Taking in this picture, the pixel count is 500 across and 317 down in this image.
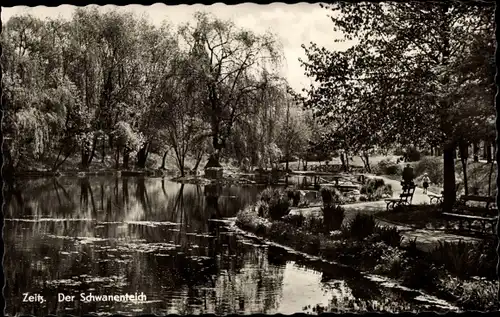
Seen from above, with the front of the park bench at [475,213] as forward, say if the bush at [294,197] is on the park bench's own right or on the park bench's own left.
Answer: on the park bench's own right

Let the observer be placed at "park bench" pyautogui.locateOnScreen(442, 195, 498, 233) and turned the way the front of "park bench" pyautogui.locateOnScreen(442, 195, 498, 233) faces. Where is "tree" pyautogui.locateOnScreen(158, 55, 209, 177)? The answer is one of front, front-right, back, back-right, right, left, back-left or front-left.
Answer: right

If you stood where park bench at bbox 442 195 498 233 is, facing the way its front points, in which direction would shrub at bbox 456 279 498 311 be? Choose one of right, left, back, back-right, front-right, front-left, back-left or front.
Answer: front-left

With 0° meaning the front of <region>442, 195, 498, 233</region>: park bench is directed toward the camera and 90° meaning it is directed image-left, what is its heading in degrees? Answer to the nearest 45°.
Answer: approximately 45°

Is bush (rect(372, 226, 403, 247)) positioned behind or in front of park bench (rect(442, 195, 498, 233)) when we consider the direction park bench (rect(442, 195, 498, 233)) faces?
in front

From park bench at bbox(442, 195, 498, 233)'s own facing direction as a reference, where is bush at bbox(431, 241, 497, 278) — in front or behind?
in front
